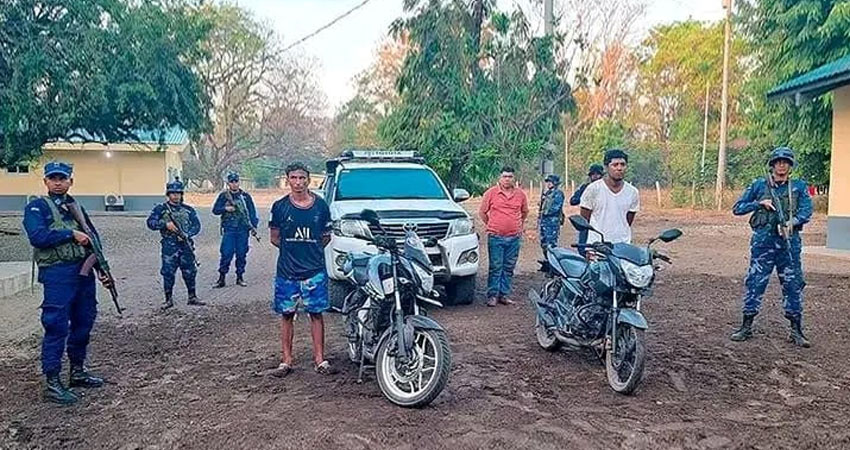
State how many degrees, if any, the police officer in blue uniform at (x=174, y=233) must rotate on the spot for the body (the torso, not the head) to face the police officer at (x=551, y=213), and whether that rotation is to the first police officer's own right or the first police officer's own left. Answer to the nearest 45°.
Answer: approximately 90° to the first police officer's own left

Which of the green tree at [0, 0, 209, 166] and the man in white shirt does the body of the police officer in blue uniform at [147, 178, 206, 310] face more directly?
the man in white shirt

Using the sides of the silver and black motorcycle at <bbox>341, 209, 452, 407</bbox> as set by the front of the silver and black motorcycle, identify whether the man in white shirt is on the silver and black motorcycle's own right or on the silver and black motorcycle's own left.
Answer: on the silver and black motorcycle's own left

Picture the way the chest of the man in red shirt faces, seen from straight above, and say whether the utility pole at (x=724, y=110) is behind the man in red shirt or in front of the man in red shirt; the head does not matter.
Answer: behind

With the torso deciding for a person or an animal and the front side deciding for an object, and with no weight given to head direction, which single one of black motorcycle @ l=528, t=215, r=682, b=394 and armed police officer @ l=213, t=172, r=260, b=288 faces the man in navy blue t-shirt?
the armed police officer

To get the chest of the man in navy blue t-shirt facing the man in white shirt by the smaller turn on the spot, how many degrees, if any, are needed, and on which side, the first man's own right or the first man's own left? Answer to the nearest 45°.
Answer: approximately 90° to the first man's own left

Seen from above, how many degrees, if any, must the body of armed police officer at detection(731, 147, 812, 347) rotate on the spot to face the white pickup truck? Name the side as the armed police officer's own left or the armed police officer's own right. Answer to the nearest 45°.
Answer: approximately 90° to the armed police officer's own right

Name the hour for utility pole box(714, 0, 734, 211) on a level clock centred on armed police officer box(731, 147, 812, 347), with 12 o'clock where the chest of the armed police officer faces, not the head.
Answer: The utility pole is roughly at 6 o'clock from the armed police officer.

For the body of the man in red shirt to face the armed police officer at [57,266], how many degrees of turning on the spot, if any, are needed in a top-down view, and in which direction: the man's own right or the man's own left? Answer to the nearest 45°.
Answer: approximately 45° to the man's own right

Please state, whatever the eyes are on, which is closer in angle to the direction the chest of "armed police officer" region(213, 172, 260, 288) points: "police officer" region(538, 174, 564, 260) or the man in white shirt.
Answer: the man in white shirt
